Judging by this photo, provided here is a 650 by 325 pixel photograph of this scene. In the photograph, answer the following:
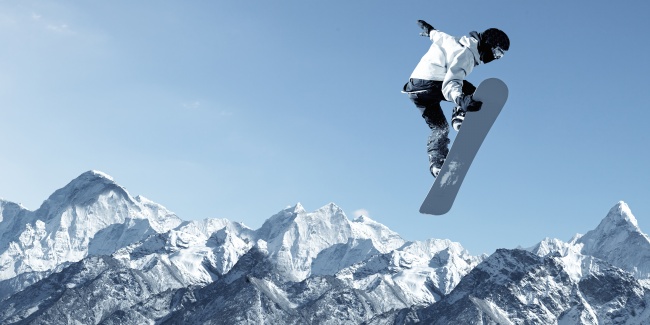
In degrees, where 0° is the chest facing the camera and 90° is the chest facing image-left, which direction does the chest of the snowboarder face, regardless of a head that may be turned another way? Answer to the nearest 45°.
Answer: approximately 270°
